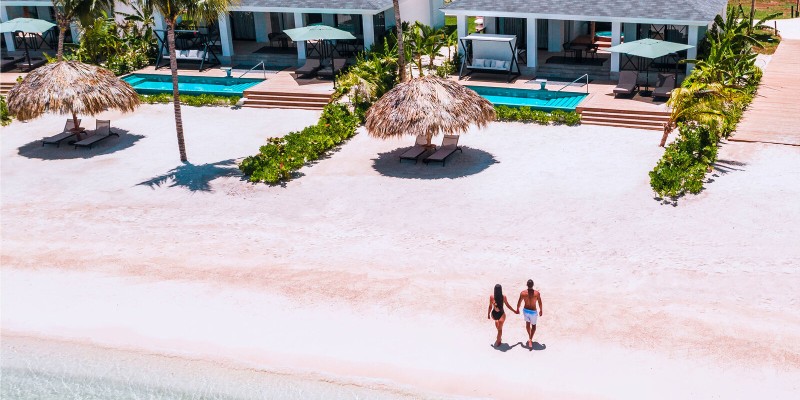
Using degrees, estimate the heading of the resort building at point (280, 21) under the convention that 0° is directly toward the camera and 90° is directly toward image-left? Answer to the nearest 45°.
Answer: approximately 0°

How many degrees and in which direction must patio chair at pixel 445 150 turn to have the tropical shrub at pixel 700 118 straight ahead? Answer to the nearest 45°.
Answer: approximately 135° to its left

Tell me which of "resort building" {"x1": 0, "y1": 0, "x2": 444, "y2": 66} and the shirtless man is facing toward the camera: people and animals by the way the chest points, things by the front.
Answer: the resort building

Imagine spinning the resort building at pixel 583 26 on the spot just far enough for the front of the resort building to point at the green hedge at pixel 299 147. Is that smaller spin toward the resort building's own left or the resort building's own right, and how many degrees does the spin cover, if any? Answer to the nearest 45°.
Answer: approximately 45° to the resort building's own right

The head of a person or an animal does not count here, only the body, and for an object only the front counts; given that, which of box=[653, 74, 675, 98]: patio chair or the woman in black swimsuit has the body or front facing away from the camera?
the woman in black swimsuit

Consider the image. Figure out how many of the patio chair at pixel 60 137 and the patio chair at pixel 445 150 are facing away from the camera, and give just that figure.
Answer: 0

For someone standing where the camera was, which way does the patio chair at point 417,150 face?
facing the viewer and to the left of the viewer

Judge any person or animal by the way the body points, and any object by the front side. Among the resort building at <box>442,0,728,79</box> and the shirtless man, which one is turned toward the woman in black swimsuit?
the resort building

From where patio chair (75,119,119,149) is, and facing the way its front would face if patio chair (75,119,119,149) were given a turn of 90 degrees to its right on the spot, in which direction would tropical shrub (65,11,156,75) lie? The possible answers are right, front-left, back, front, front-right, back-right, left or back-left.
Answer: front-right

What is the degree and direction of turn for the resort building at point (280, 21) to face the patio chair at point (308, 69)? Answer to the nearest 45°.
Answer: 0° — it already faces it

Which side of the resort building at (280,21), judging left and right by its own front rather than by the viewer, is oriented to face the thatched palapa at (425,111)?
front

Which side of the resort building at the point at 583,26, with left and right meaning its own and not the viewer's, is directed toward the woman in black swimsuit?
front

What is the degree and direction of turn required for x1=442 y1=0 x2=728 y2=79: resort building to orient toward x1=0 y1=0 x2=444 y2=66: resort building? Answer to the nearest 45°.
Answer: approximately 90° to its right

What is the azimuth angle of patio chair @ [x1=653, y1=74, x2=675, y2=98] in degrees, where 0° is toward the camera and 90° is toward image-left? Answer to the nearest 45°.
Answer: approximately 45°

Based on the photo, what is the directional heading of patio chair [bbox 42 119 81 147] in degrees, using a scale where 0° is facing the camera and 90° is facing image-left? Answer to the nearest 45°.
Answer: approximately 45°

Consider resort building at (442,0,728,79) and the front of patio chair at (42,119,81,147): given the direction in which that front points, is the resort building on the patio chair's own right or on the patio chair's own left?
on the patio chair's own left

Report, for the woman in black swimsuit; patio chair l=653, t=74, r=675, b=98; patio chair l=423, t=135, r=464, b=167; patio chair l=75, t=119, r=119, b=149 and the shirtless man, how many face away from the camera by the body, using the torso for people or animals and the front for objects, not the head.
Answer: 2

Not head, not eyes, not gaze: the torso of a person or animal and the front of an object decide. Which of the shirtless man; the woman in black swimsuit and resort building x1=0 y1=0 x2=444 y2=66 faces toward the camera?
the resort building
